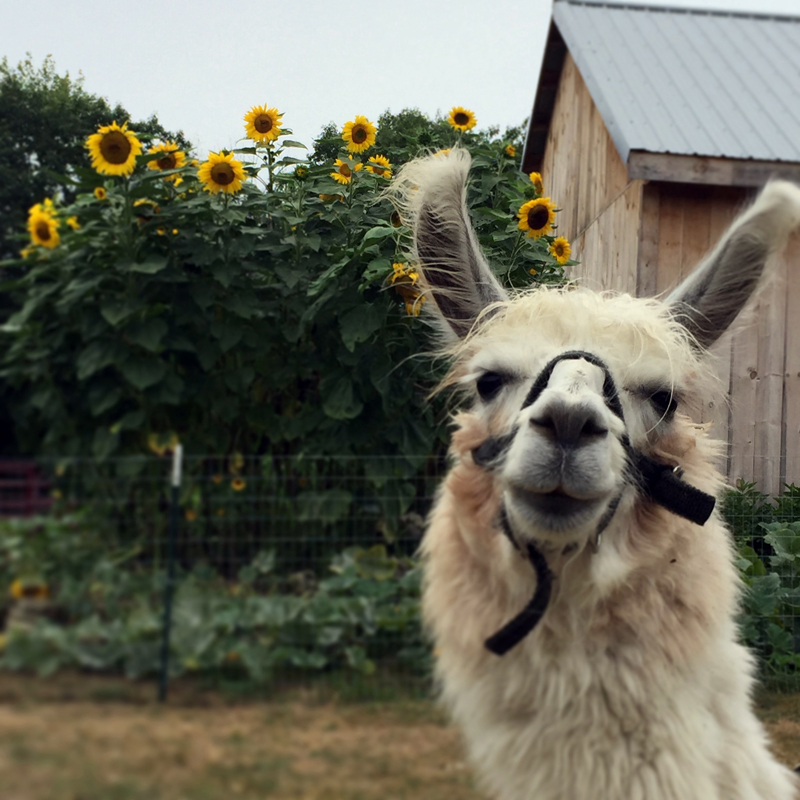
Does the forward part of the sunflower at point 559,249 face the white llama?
yes

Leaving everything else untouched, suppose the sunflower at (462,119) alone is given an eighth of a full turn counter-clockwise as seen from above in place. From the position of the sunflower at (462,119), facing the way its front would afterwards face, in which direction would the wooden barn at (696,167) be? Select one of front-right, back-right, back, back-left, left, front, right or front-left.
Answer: left

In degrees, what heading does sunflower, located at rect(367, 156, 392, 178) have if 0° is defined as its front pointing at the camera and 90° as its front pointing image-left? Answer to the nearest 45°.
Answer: approximately 0°

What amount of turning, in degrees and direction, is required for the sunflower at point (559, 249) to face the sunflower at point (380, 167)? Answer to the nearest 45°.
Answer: approximately 45° to its right

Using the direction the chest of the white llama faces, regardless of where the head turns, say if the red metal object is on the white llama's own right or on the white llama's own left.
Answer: on the white llama's own right
